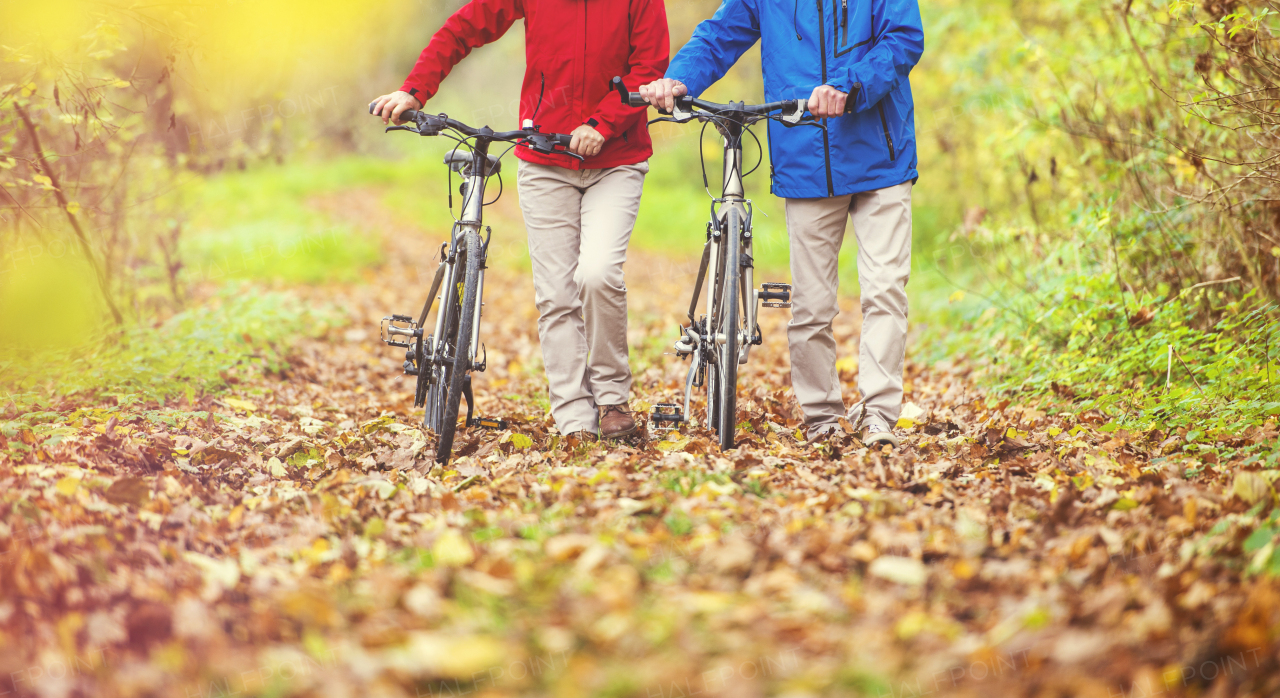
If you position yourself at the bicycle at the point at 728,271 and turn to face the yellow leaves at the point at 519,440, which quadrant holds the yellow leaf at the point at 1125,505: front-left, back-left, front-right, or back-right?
back-left

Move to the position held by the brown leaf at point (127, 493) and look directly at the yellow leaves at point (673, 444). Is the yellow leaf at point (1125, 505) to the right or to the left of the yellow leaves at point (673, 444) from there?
right

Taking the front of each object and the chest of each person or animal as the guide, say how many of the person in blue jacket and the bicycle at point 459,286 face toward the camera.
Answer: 2

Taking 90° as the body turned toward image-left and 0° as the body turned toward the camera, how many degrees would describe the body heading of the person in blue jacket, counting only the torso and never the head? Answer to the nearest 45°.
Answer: approximately 0°

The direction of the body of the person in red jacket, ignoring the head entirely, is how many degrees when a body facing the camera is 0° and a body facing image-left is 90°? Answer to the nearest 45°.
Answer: approximately 0°

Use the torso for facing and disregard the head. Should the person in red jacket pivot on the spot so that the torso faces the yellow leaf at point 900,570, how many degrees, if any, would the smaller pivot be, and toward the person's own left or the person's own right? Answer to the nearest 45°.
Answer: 0° — they already face it

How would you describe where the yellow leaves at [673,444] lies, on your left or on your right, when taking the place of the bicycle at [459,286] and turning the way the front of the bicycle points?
on your left
